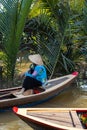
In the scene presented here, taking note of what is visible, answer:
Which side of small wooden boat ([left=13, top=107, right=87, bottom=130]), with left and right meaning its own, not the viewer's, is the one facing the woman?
right

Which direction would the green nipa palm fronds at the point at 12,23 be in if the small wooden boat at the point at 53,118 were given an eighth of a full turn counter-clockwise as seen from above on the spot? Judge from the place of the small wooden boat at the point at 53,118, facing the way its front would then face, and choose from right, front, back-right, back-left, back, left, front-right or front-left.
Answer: back-right

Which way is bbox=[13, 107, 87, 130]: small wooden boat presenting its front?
to the viewer's left
